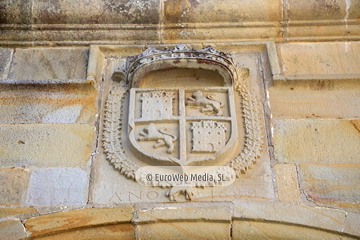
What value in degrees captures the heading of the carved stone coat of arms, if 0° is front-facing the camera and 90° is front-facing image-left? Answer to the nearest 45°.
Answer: approximately 0°
